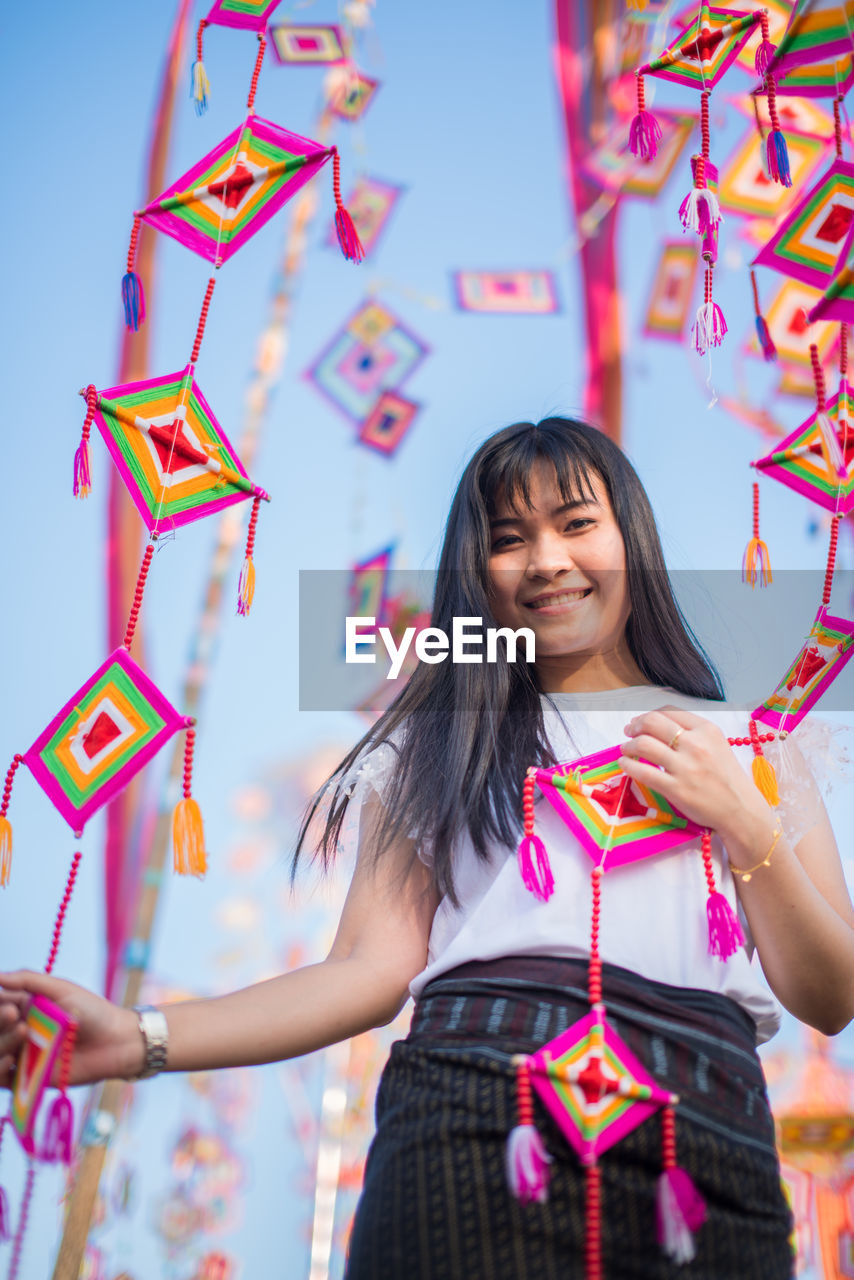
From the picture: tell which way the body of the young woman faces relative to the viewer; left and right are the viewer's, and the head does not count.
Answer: facing the viewer

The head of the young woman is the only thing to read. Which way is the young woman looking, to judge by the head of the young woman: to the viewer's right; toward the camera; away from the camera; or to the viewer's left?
toward the camera
